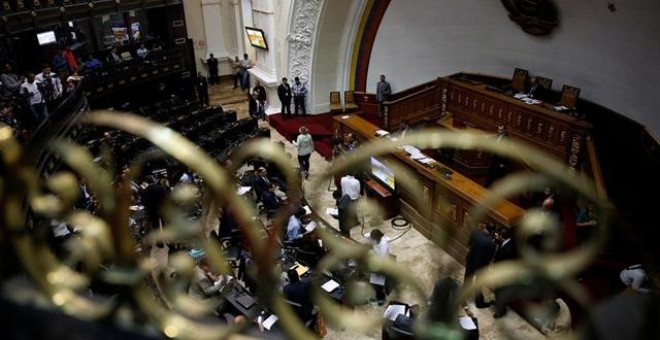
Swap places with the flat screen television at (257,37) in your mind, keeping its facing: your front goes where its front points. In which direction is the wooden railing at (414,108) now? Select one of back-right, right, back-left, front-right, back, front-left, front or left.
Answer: left

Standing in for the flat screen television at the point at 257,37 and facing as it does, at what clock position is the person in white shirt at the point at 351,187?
The person in white shirt is roughly at 10 o'clock from the flat screen television.

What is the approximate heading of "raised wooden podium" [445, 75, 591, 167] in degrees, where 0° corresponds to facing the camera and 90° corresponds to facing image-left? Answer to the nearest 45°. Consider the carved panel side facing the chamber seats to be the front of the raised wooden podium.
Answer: approximately 45°

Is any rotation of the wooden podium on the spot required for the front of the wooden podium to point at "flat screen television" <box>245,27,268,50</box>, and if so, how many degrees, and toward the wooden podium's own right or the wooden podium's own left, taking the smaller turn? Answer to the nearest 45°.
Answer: approximately 90° to the wooden podium's own right

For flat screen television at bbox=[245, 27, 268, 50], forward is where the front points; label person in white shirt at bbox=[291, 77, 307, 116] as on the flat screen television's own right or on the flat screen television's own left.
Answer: on the flat screen television's own left

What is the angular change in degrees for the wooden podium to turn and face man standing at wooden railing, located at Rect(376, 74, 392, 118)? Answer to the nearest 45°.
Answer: approximately 135° to its right

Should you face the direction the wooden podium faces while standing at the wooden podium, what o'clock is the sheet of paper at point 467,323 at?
The sheet of paper is roughly at 10 o'clock from the wooden podium.

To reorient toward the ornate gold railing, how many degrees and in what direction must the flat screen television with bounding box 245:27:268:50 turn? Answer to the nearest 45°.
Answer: approximately 45° to its left

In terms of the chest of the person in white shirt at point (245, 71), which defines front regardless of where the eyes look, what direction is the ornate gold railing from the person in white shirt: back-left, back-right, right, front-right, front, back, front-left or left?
front-left

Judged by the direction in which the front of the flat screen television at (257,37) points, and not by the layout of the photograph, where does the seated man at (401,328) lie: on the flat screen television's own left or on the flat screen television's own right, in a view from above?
on the flat screen television's own left

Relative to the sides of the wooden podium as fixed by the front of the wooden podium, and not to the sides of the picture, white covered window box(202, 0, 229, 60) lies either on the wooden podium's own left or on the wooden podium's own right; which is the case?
on the wooden podium's own right
